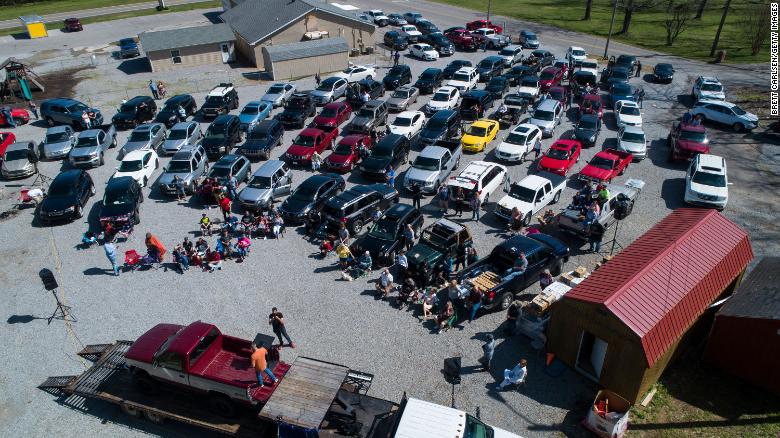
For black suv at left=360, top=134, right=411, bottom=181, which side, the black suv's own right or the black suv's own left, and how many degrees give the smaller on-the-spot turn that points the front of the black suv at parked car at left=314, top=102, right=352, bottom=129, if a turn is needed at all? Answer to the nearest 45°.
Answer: approximately 90° to the black suv's own right

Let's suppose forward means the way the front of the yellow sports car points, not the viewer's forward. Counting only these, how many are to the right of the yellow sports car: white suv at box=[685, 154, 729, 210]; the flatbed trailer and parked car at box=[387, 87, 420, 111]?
1

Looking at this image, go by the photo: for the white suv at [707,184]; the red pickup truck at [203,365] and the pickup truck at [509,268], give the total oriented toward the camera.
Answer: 1

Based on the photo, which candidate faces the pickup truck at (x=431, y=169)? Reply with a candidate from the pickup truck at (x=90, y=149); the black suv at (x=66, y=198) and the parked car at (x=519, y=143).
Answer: the parked car

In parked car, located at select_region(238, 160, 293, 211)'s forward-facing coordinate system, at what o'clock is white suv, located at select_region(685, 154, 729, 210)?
The white suv is roughly at 8 o'clock from the parked car.

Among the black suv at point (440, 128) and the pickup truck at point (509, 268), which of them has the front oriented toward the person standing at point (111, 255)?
the black suv

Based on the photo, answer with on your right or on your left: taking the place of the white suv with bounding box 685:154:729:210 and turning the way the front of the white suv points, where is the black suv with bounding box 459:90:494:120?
on your right

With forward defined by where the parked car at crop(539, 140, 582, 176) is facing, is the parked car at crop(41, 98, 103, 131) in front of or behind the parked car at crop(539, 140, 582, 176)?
in front

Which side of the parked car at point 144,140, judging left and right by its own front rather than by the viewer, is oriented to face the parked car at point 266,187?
left

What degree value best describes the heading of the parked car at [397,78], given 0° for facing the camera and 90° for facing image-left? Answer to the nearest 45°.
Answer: approximately 45°

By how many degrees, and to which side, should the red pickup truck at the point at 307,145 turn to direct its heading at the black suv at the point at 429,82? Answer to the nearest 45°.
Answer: approximately 180°

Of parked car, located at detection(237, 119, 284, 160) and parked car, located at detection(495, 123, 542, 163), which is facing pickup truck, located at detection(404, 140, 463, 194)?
parked car, located at detection(495, 123, 542, 163)

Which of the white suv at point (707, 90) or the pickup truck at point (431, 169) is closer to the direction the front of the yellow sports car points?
the pickup truck
